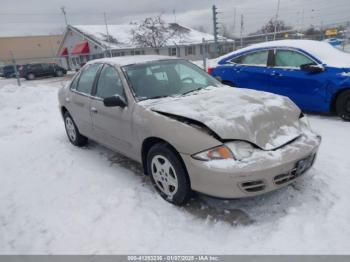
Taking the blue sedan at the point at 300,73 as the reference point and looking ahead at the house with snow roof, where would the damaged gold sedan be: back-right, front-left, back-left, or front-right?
back-left

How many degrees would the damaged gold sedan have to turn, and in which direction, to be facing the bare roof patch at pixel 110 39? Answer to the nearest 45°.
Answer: approximately 135° to its left

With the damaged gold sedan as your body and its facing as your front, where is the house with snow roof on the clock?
The house with snow roof is roughly at 7 o'clock from the damaged gold sedan.

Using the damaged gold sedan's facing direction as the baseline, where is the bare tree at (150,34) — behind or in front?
behind

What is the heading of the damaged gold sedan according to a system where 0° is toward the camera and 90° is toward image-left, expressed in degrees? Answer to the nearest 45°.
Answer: approximately 315°

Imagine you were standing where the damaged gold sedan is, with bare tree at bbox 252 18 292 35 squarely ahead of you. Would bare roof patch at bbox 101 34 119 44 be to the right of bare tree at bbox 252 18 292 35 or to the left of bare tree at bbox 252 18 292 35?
left

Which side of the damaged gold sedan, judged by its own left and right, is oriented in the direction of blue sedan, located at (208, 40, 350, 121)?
left
